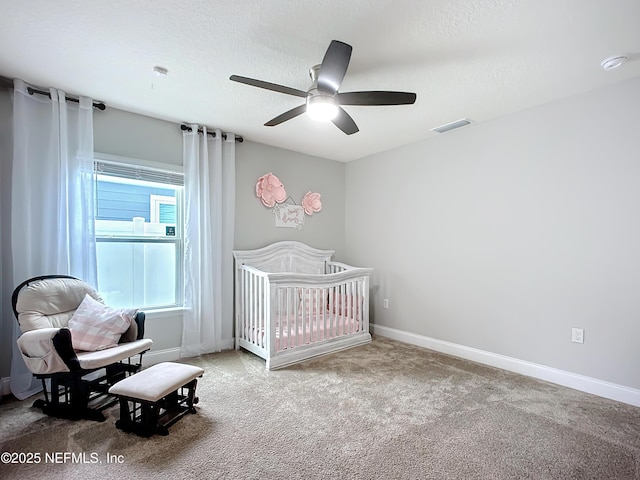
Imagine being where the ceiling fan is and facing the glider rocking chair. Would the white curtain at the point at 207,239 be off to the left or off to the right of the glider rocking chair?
right

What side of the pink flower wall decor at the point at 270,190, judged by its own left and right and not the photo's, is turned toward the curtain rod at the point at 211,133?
right

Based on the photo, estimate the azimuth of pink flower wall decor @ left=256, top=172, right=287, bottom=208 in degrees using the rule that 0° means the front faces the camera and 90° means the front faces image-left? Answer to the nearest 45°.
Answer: approximately 315°

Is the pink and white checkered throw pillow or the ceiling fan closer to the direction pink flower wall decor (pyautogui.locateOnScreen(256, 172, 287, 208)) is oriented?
the ceiling fan

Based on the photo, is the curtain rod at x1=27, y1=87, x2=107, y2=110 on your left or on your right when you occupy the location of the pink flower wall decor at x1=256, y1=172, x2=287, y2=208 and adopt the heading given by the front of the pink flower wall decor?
on your right

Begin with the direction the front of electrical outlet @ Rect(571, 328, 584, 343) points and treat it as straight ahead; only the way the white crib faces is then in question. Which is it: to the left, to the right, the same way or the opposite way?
to the left

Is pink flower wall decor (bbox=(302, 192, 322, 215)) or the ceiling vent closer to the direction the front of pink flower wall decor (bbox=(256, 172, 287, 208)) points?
the ceiling vent

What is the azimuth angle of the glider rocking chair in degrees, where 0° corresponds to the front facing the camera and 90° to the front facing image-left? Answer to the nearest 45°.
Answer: approximately 315°
